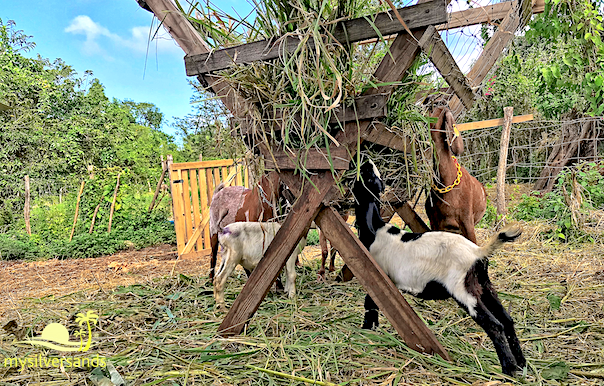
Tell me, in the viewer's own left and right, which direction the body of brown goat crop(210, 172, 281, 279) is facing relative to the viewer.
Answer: facing to the right of the viewer

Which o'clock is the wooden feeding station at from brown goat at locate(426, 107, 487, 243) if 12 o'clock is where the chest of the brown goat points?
The wooden feeding station is roughly at 11 o'clock from the brown goat.

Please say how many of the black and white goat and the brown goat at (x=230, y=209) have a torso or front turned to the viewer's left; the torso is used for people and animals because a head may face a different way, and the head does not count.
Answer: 1

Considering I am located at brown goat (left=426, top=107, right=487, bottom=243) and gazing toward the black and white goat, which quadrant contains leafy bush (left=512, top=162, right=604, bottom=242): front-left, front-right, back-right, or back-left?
back-left

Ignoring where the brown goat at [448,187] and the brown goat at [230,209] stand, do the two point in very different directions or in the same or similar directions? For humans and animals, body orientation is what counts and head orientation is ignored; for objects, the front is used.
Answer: very different directions

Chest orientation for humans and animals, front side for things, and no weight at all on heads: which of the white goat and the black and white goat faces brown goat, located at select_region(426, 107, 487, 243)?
the white goat

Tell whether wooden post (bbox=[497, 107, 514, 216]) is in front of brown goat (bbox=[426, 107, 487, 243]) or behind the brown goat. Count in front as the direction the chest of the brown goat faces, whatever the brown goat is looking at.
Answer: behind

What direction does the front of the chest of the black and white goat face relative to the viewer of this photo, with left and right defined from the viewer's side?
facing to the left of the viewer

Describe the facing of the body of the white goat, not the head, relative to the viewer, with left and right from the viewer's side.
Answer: facing to the right of the viewer

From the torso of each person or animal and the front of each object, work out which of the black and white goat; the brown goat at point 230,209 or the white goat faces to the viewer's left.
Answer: the black and white goat

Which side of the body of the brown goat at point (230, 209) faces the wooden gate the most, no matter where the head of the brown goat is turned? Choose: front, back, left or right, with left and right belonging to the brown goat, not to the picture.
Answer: left
